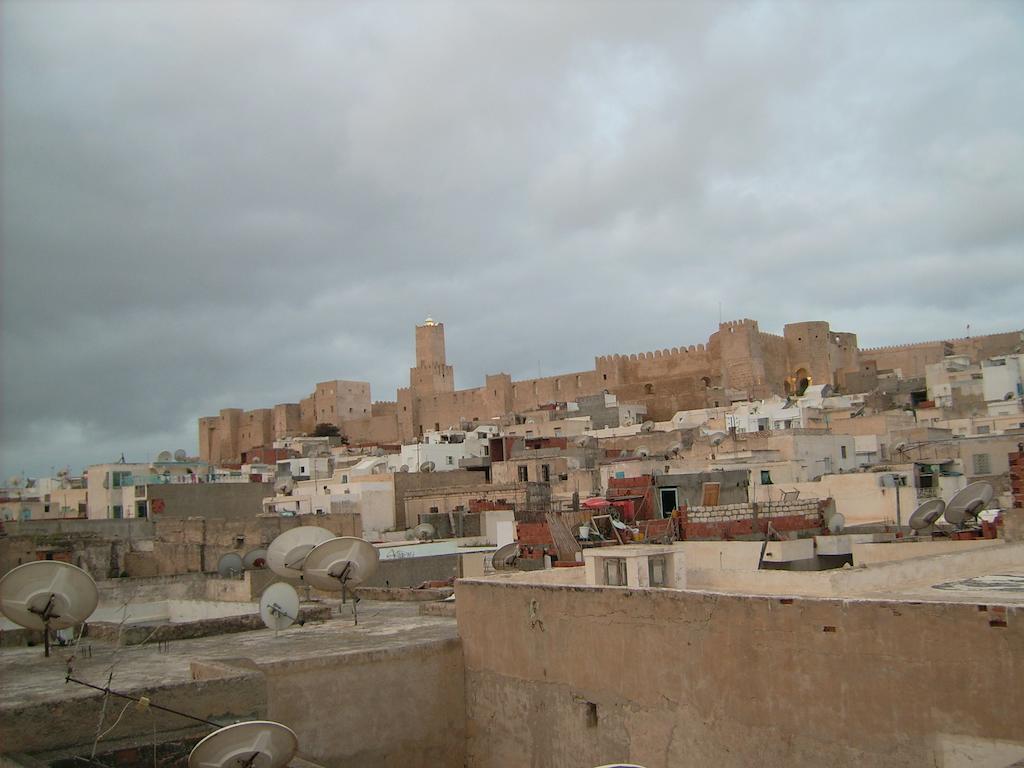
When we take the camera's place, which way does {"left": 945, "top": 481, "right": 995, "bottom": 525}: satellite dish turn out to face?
facing away from the viewer and to the left of the viewer

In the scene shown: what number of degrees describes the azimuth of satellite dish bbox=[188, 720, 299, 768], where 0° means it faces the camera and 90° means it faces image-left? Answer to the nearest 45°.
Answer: approximately 135°

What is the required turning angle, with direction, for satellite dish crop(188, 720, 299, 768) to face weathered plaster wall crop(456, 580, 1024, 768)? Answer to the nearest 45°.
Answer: approximately 135° to its right

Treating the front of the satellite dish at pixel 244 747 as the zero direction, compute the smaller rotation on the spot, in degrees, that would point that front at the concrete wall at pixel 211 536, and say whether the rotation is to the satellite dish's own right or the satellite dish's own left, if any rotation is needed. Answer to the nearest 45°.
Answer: approximately 45° to the satellite dish's own right

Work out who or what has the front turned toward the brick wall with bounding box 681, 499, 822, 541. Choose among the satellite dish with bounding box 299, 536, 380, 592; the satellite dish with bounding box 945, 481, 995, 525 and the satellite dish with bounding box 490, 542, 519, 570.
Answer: the satellite dish with bounding box 945, 481, 995, 525
